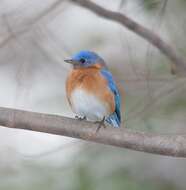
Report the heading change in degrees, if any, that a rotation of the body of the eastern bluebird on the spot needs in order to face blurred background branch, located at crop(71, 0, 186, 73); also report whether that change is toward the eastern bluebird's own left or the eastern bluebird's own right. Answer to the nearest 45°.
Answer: approximately 180°

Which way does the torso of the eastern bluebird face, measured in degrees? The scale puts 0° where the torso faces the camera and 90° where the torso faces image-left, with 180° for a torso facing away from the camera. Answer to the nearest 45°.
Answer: approximately 45°
